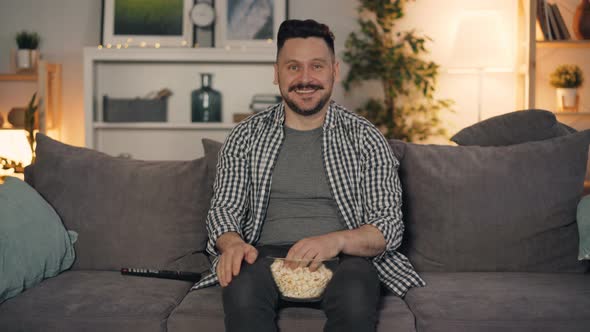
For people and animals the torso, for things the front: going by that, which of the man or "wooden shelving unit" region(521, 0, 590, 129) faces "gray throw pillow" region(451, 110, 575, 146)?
the wooden shelving unit

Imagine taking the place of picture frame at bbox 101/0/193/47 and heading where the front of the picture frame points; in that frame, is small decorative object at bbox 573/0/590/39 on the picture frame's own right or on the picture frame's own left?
on the picture frame's own left

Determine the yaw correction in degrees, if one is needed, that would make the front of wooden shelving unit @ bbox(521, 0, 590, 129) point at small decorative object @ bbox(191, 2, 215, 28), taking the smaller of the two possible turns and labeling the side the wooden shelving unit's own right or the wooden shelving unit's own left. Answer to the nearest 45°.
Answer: approximately 45° to the wooden shelving unit's own right

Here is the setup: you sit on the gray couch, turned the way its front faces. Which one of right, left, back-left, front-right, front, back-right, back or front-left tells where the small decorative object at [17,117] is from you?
back-right

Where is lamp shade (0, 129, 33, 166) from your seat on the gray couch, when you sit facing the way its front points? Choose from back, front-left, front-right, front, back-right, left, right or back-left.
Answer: back-right

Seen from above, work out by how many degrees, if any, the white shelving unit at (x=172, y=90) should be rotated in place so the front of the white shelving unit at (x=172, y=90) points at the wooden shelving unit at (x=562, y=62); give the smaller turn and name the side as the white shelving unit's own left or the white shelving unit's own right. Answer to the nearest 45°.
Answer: approximately 90° to the white shelving unit's own left

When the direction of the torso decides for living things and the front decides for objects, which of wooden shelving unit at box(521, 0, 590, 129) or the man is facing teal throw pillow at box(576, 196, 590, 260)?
the wooden shelving unit

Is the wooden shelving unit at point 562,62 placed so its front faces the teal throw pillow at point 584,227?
yes

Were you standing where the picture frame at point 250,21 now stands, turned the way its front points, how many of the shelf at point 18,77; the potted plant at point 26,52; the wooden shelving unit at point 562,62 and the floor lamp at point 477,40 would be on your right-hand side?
2

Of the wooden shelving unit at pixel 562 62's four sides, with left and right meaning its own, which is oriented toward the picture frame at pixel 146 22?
right
